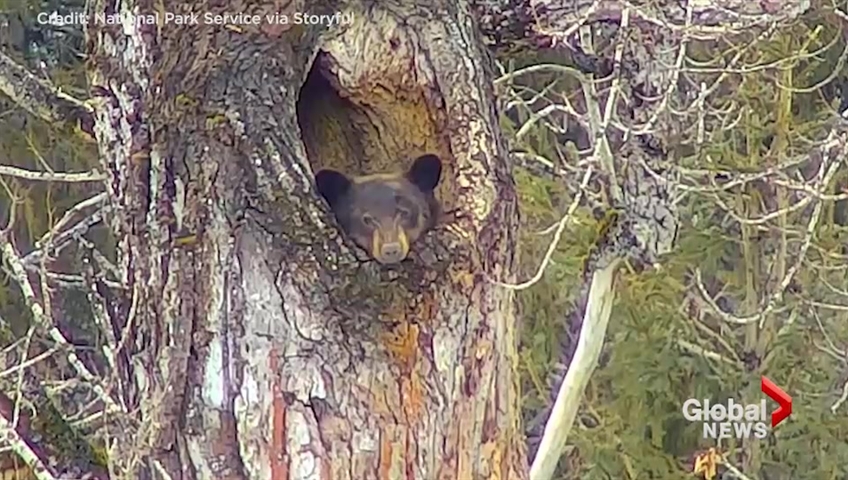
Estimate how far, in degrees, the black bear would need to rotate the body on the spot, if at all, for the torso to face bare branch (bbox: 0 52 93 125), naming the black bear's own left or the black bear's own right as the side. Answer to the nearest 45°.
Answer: approximately 90° to the black bear's own right

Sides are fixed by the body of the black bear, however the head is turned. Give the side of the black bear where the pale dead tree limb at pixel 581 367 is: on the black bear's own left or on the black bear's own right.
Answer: on the black bear's own left

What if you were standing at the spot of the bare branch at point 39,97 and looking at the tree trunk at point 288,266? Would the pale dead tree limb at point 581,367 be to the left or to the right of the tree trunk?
left

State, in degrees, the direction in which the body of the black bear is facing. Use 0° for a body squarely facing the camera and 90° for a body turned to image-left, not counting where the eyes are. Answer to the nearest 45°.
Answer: approximately 0°
